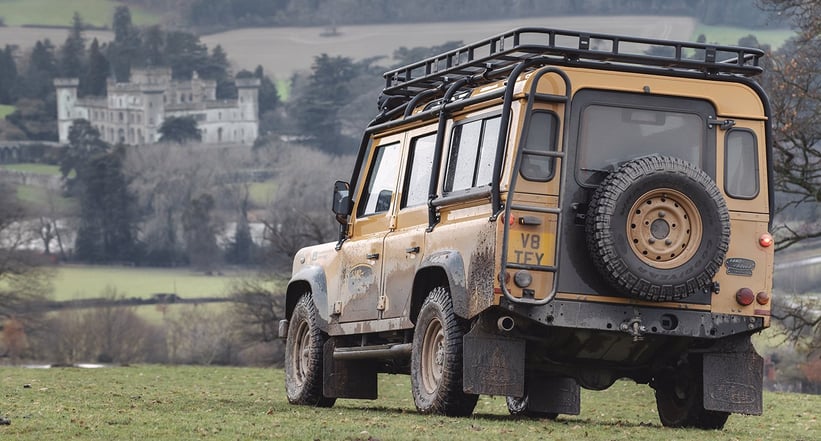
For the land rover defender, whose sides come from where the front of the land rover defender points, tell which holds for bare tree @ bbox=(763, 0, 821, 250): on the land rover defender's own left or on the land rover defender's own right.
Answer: on the land rover defender's own right

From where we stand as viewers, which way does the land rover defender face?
facing away from the viewer and to the left of the viewer
